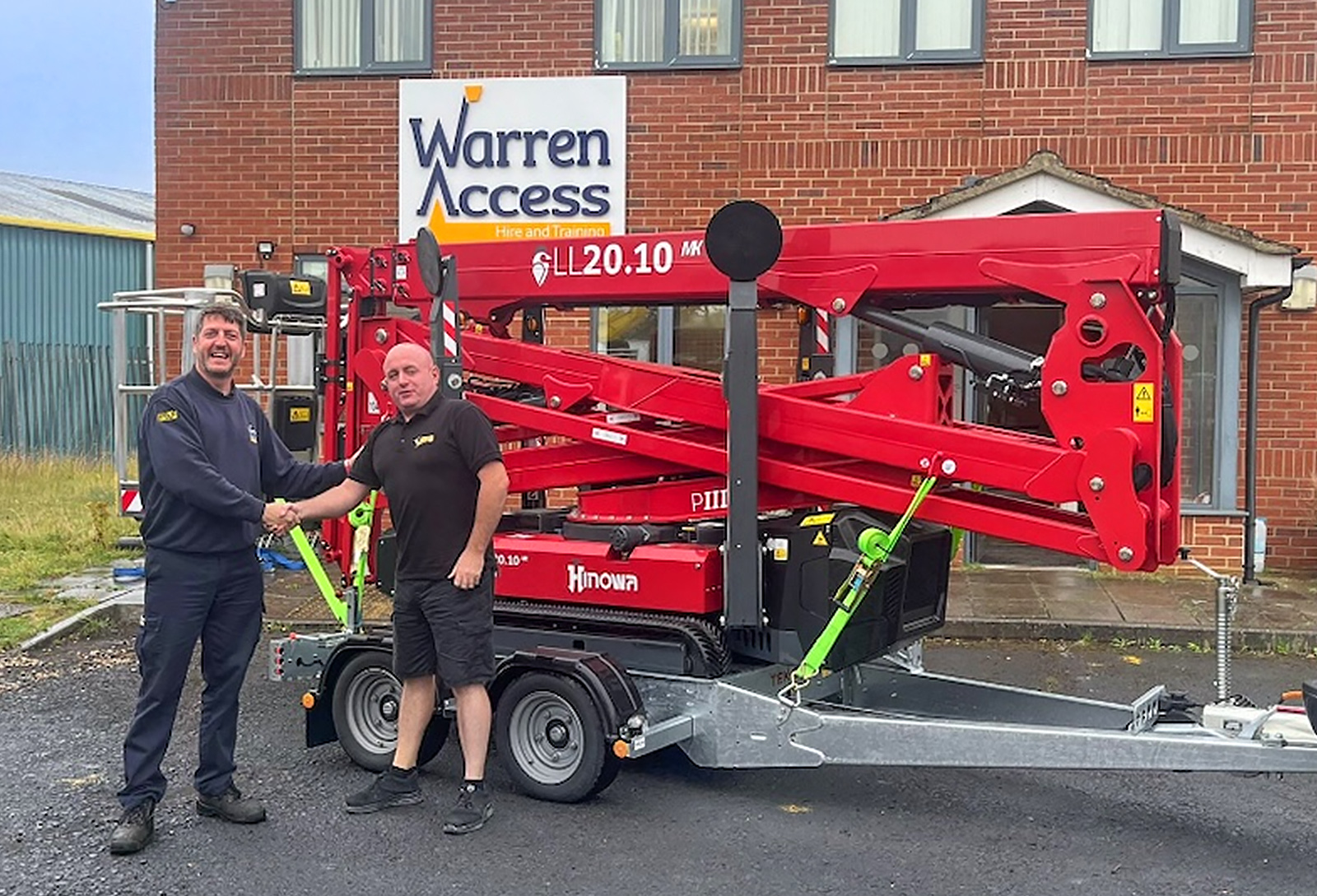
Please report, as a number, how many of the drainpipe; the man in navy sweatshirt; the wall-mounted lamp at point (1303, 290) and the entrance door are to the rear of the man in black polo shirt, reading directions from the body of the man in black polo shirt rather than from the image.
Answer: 3

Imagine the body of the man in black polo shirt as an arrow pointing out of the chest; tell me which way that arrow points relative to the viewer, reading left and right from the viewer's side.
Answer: facing the viewer and to the left of the viewer

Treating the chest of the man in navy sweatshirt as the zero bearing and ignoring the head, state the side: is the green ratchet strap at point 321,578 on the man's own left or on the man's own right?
on the man's own left

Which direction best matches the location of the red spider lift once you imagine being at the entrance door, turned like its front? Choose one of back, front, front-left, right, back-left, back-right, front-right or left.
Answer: front

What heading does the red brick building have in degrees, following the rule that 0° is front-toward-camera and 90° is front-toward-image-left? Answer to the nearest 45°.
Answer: approximately 0°

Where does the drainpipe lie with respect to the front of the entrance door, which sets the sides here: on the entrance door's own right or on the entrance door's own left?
on the entrance door's own left

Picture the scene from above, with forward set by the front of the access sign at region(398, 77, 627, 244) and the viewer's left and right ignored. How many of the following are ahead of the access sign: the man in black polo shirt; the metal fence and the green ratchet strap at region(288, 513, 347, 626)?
2

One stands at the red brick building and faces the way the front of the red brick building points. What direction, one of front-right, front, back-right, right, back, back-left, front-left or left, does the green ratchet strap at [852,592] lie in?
front

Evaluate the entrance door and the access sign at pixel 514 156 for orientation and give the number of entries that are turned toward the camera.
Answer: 2

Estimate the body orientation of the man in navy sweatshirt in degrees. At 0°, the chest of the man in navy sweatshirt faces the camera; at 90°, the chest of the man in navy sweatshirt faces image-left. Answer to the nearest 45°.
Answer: approximately 315°

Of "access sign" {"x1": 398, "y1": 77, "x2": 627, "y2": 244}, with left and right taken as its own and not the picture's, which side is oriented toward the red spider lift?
front

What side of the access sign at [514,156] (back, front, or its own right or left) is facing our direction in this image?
front

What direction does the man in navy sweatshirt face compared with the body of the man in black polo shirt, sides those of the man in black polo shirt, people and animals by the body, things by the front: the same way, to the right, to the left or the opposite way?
to the left

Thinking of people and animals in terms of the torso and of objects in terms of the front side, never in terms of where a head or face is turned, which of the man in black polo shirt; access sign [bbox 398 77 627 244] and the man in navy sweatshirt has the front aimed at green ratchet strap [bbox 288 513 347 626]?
the access sign

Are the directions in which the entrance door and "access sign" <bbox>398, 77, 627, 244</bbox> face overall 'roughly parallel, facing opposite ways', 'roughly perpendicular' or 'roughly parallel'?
roughly parallel
